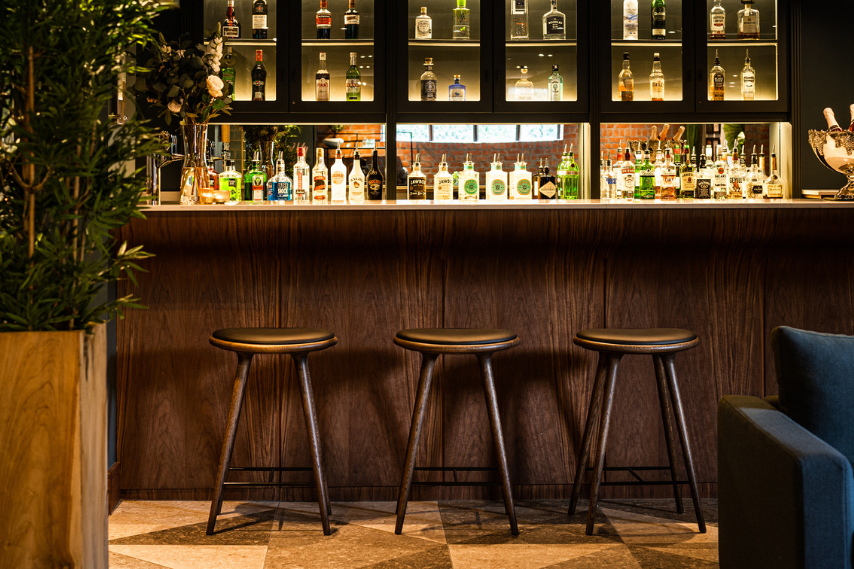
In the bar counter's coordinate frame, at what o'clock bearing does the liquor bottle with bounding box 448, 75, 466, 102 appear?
The liquor bottle is roughly at 6 o'clock from the bar counter.

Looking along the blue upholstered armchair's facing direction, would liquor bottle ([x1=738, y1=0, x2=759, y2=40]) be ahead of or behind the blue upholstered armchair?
behind

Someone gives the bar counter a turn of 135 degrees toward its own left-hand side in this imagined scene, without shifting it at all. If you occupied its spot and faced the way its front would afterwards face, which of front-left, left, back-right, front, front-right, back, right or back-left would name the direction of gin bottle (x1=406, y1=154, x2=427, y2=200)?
front-left

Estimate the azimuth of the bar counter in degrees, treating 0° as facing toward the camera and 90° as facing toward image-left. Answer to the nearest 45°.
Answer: approximately 0°

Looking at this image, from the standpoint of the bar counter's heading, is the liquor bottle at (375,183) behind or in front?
behind
